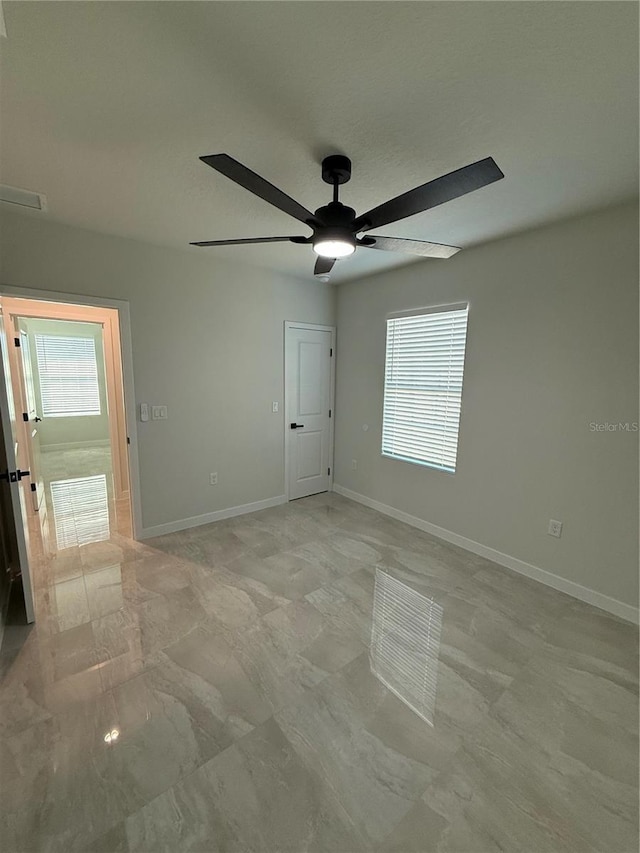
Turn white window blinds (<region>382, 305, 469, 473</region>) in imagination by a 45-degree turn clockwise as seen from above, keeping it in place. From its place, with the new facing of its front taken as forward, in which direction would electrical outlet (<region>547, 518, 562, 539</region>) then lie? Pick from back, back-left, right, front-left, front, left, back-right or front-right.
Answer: back-left

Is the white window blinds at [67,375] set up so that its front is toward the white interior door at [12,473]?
yes

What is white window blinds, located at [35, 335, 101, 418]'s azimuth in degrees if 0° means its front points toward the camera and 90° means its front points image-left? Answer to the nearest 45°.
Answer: approximately 0°

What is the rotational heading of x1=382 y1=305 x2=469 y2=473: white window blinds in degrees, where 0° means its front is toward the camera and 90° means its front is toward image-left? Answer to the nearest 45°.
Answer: approximately 45°

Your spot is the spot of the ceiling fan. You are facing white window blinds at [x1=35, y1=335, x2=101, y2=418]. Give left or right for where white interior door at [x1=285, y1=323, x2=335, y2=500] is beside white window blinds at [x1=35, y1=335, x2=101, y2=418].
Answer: right

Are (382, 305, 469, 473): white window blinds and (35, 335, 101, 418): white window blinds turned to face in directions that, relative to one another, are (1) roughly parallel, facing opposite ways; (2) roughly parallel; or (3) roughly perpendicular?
roughly perpendicular

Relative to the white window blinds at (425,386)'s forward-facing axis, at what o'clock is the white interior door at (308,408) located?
The white interior door is roughly at 2 o'clock from the white window blinds.

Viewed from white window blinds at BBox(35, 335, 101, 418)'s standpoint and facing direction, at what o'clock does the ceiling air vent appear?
The ceiling air vent is roughly at 12 o'clock from the white window blinds.
